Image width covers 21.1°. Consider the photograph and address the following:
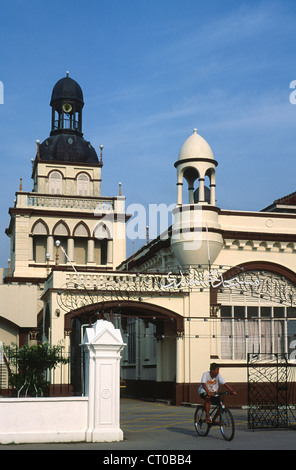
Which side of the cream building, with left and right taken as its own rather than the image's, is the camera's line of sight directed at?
front

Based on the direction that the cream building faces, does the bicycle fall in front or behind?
in front

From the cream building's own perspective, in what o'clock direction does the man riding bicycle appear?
The man riding bicycle is roughly at 12 o'clock from the cream building.

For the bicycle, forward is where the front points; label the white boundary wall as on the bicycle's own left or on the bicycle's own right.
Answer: on the bicycle's own right

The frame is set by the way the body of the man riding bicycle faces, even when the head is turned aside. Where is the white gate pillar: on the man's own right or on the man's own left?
on the man's own right
